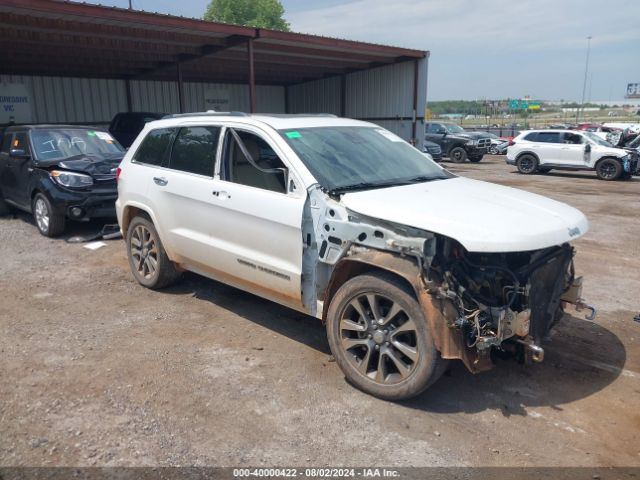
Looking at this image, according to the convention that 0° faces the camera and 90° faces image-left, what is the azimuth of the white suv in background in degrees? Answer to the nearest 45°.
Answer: approximately 270°

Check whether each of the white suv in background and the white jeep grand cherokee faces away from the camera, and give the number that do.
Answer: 0

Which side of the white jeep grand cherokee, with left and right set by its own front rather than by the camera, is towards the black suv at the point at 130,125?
back

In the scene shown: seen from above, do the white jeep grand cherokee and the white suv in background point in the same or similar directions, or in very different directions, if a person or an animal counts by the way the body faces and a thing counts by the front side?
same or similar directions

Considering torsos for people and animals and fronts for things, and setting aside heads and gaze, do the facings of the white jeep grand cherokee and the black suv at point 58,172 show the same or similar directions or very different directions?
same or similar directions

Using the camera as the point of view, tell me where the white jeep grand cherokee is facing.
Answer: facing the viewer and to the right of the viewer

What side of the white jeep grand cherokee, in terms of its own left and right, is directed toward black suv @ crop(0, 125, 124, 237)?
back

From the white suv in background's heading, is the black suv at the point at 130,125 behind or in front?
behind

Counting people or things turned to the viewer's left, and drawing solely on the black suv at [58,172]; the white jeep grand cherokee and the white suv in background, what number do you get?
0
